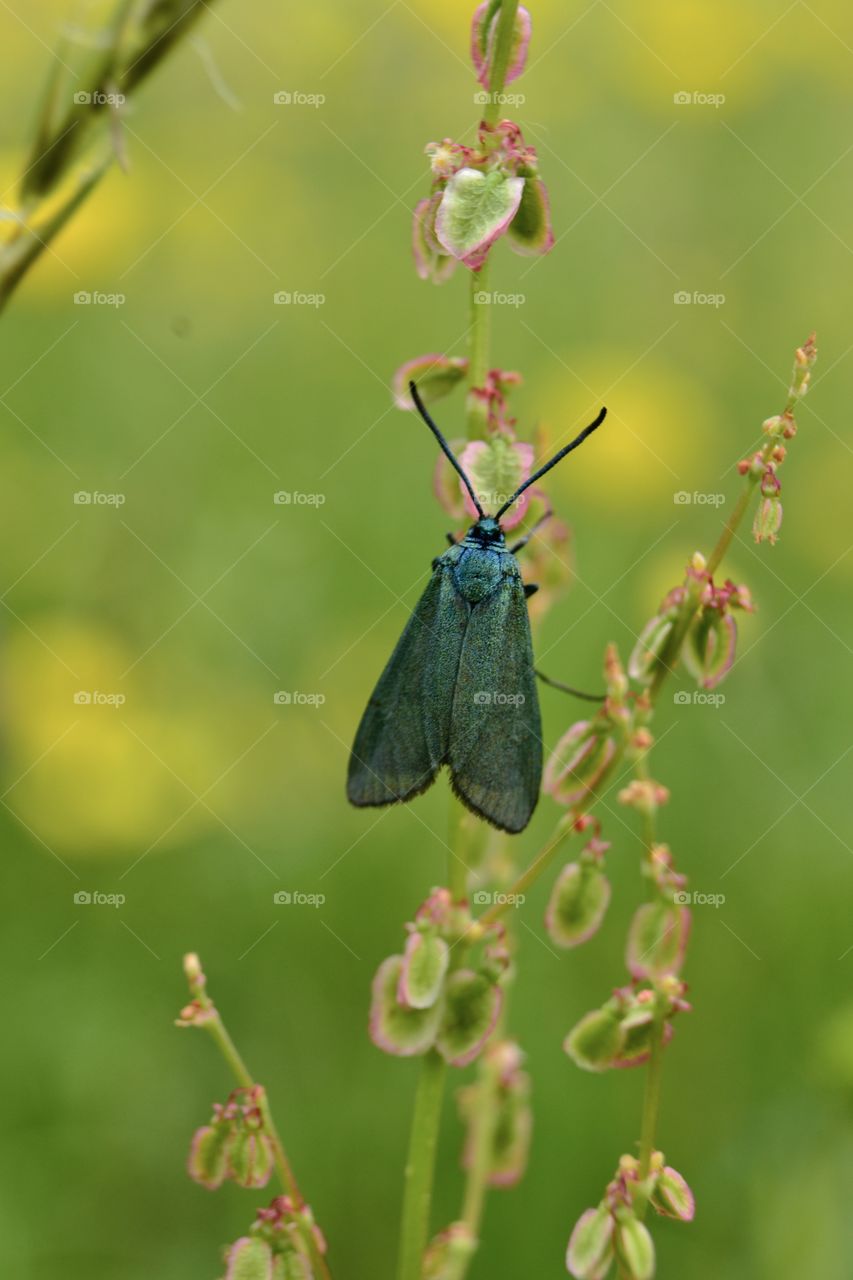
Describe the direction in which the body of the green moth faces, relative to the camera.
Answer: away from the camera
